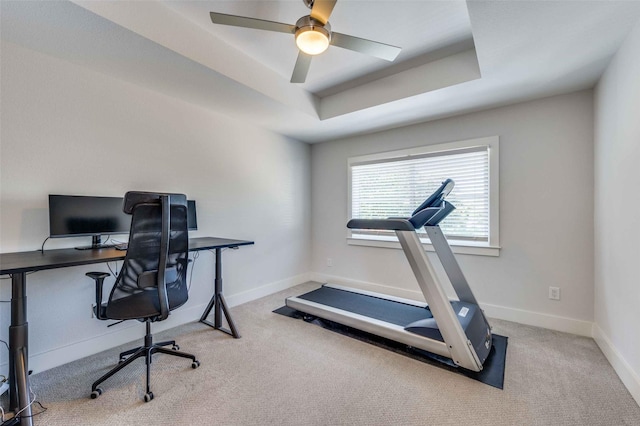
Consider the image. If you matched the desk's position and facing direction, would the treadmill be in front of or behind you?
in front

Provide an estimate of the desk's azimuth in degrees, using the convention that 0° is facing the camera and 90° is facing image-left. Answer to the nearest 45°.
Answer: approximately 315°

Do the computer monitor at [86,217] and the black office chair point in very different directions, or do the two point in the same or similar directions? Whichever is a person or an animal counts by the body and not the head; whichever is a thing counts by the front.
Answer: very different directions

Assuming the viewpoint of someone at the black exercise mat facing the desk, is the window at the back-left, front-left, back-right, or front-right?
back-right

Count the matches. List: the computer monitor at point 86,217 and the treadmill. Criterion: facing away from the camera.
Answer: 0

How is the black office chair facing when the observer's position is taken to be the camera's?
facing away from the viewer and to the left of the viewer

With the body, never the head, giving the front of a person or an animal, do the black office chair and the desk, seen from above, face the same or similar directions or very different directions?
very different directions

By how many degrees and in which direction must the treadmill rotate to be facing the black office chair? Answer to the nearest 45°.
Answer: approximately 90° to its right

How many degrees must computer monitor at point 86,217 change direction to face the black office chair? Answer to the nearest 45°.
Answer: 0° — it already faces it
